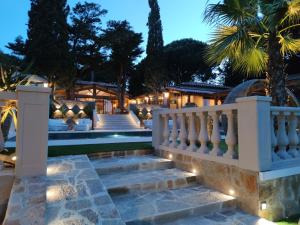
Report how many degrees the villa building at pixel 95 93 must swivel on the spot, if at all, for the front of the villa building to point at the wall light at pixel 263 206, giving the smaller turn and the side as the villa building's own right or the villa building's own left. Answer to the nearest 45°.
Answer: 0° — it already faces it

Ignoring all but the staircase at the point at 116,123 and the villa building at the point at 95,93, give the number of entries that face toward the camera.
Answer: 2

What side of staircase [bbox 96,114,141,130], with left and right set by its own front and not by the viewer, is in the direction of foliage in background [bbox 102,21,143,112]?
back

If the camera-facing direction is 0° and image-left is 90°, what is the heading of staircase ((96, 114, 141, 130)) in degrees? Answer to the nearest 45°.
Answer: approximately 0°

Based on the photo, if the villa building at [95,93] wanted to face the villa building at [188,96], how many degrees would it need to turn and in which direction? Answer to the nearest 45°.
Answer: approximately 45° to its left

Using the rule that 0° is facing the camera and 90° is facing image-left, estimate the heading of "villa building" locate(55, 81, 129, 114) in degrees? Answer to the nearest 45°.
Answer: approximately 0°

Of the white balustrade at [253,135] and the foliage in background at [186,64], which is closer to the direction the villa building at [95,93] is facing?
the white balustrade

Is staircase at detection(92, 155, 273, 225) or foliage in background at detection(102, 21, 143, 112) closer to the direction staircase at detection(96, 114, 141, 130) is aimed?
the staircase
